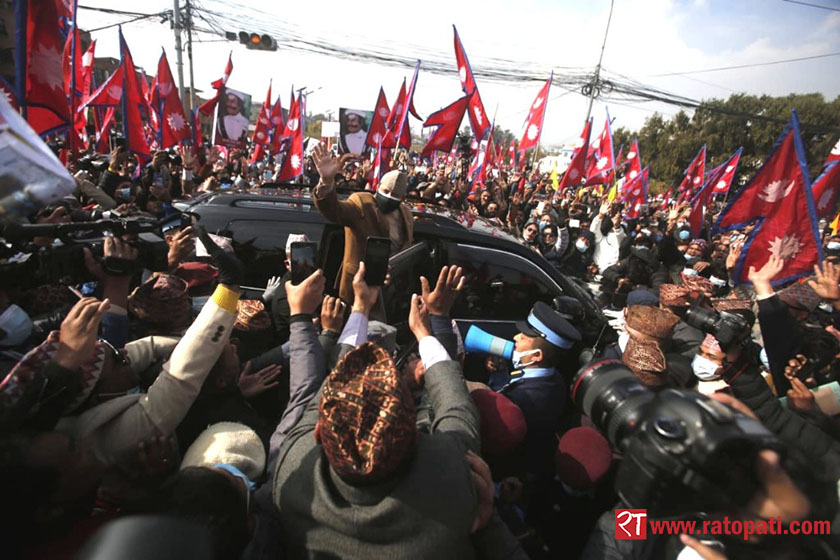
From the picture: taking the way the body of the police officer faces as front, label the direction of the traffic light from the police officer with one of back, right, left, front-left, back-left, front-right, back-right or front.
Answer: front-right

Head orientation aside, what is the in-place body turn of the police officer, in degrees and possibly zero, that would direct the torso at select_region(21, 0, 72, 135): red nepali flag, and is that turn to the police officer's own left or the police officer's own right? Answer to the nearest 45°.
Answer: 0° — they already face it

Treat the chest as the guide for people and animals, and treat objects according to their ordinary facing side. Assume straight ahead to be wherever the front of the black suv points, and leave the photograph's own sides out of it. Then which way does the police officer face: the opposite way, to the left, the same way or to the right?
the opposite way

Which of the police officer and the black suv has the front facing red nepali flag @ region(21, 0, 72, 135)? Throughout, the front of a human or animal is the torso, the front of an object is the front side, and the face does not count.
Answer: the police officer

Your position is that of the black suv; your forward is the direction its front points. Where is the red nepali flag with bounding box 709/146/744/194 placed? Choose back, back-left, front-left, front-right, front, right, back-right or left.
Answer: front-left

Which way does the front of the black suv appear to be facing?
to the viewer's right

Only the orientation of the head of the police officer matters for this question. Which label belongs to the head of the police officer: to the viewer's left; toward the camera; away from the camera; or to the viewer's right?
to the viewer's left

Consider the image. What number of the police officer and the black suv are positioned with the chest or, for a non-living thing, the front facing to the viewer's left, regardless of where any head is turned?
1

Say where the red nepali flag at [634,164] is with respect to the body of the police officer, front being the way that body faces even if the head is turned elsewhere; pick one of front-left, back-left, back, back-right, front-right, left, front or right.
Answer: right

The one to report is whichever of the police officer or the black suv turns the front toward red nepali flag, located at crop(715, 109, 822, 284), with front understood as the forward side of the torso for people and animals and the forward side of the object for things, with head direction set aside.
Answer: the black suv

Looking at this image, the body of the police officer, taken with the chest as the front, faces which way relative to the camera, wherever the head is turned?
to the viewer's left
